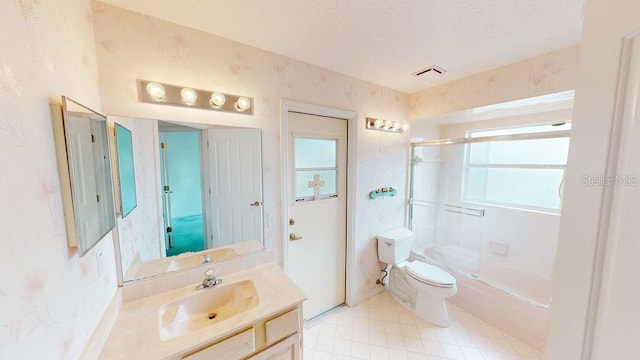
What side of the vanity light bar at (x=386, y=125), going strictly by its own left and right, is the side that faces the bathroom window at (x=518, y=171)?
left

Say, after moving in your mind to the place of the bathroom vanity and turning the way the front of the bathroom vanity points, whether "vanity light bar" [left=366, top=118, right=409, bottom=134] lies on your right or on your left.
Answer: on your left

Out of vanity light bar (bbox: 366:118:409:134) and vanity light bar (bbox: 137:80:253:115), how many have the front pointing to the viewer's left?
0

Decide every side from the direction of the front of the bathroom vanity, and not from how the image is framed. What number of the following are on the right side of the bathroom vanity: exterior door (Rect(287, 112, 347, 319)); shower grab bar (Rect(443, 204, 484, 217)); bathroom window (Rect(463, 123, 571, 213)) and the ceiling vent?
0

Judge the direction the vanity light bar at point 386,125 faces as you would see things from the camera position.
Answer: facing the viewer and to the right of the viewer

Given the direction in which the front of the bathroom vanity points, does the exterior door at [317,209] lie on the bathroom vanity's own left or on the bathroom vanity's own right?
on the bathroom vanity's own left

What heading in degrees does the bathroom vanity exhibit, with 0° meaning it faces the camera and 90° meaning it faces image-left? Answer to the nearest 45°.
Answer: approximately 315°

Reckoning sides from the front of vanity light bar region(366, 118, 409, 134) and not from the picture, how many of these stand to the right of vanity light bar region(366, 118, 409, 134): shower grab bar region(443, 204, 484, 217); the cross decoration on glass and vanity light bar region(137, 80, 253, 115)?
2

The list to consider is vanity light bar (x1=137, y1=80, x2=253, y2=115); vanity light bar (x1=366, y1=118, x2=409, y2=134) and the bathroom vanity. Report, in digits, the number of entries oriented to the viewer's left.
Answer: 0

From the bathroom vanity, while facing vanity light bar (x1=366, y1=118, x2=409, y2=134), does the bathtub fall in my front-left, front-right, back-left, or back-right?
front-right

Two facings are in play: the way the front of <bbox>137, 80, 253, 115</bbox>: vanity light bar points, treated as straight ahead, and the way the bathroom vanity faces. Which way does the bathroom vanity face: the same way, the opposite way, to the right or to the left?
the same way
